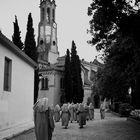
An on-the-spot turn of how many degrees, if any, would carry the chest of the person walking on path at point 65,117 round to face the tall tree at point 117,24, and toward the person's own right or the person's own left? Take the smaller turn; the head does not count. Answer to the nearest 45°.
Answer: approximately 45° to the person's own right
